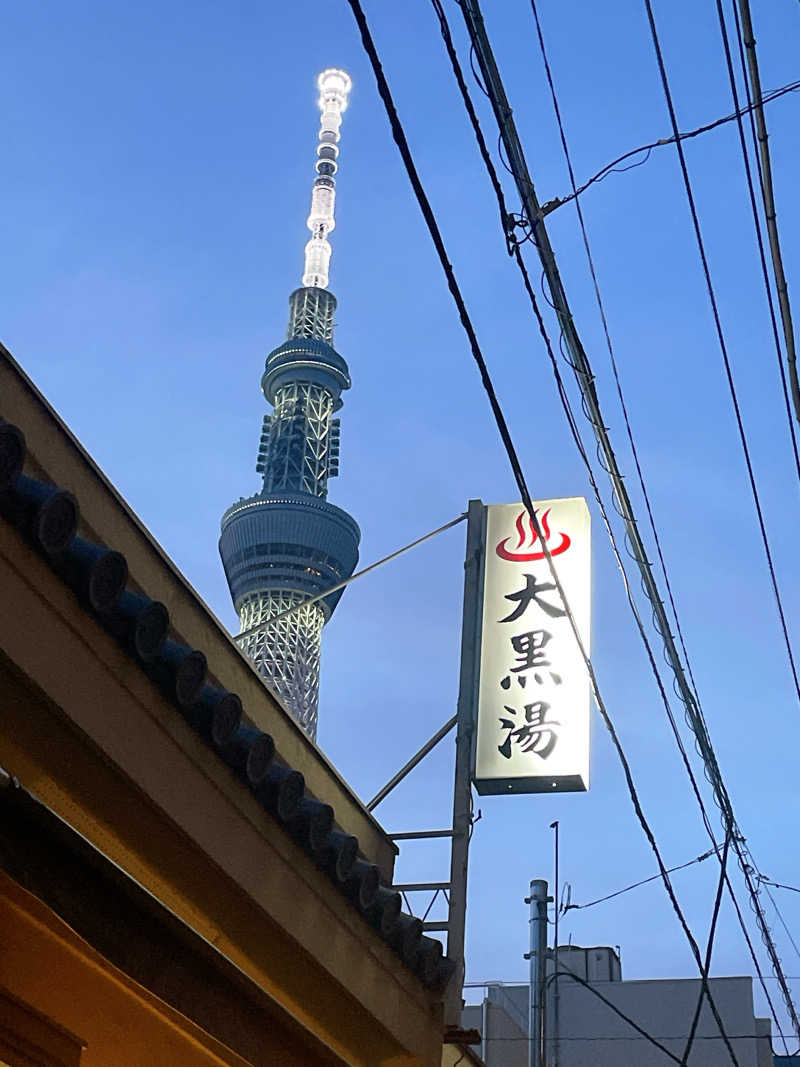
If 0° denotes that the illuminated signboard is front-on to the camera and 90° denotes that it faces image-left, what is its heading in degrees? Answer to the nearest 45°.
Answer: approximately 0°

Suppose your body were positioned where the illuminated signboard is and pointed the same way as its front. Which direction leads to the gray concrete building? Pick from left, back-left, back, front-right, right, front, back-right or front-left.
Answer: back

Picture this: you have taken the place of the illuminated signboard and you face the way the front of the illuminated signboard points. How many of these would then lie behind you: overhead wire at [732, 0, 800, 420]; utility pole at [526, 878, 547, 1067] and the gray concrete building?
2

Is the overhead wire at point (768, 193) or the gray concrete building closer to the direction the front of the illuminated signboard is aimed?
the overhead wire

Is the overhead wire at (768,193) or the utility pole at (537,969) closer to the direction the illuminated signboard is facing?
the overhead wire

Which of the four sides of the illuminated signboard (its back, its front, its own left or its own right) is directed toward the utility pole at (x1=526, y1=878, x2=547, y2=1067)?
back

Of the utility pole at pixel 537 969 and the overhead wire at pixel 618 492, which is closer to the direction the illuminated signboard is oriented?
the overhead wire
